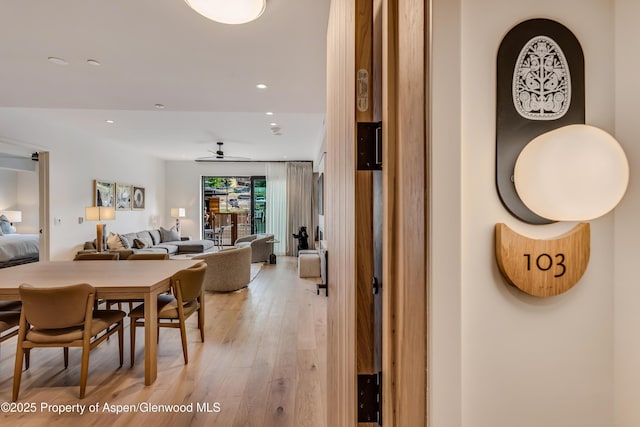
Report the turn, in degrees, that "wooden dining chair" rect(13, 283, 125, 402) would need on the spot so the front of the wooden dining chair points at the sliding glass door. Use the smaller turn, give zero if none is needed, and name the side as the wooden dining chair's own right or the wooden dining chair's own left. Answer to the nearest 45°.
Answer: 0° — it already faces it

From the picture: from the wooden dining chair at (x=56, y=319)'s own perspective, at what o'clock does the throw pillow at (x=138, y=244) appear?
The throw pillow is roughly at 11 o'clock from the wooden dining chair.

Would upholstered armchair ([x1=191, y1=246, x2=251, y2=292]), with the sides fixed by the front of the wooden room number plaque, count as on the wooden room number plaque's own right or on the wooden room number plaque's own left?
on the wooden room number plaque's own right

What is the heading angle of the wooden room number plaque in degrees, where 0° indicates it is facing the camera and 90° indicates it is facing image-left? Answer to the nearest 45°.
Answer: approximately 0°

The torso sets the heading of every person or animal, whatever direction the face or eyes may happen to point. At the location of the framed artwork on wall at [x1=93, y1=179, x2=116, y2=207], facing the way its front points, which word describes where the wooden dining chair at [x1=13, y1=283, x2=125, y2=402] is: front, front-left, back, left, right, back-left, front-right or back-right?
front-right

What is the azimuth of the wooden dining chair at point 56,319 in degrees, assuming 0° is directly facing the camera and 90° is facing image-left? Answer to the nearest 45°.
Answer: approximately 225°

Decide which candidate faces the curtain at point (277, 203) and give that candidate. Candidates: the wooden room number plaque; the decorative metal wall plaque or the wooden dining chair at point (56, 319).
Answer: the wooden dining chair

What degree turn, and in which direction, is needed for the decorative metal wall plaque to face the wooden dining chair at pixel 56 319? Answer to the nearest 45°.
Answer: approximately 90° to its right

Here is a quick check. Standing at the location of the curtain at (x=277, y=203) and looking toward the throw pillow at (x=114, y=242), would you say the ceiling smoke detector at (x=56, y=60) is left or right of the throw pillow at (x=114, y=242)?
left

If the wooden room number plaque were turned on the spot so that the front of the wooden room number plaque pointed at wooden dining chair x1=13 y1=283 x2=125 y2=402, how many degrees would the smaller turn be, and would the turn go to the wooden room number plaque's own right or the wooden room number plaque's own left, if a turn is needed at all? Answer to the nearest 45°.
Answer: approximately 90° to the wooden room number plaque's own right

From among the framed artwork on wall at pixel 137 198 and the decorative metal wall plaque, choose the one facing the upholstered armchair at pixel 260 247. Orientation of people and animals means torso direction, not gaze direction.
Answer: the framed artwork on wall

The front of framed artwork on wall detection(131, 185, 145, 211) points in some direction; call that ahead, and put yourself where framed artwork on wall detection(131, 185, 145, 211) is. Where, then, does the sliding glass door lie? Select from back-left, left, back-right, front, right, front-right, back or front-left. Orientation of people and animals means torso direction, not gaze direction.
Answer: front-left

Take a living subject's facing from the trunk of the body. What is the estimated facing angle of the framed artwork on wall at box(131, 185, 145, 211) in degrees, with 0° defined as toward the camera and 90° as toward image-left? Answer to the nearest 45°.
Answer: approximately 315°

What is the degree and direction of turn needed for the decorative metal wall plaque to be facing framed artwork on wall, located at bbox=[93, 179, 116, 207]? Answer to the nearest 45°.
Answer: approximately 90° to its right
